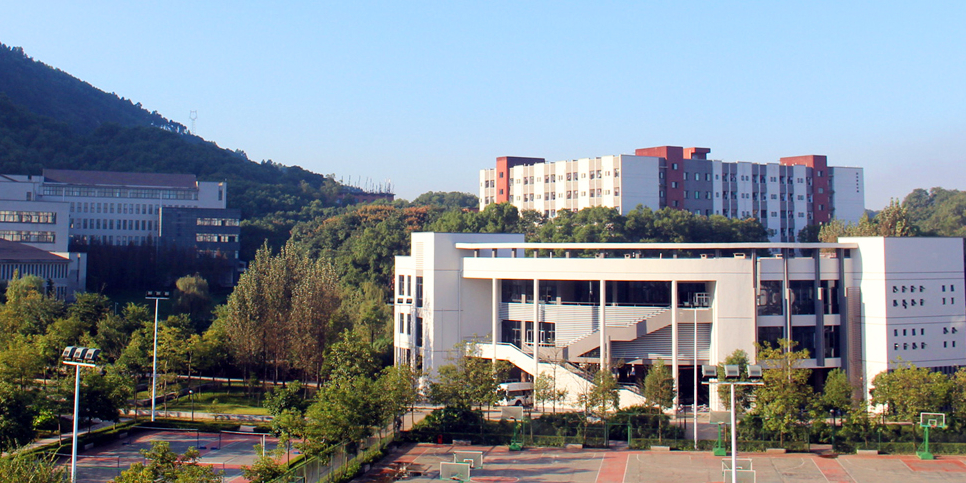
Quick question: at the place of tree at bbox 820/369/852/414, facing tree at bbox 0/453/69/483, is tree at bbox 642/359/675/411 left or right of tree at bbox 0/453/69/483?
right

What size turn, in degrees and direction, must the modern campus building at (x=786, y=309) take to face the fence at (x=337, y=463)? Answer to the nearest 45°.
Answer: approximately 45° to its right

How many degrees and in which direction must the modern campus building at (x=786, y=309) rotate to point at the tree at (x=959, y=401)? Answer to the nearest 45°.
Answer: approximately 45° to its left

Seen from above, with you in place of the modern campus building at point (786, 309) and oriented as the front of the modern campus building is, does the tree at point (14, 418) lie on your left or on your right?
on your right

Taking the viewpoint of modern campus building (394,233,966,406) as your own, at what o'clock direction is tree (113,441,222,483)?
The tree is roughly at 1 o'clock from the modern campus building.

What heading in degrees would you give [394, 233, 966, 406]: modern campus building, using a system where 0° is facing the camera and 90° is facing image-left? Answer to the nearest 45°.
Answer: approximately 0°

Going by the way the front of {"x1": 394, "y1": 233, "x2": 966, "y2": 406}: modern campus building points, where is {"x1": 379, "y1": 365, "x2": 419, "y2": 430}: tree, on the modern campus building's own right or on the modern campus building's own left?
on the modern campus building's own right

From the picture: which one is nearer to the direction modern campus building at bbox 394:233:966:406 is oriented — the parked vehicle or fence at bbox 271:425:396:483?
the fence

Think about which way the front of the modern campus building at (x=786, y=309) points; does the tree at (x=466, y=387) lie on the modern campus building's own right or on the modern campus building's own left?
on the modern campus building's own right

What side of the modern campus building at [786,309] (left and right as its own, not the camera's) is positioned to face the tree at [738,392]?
front

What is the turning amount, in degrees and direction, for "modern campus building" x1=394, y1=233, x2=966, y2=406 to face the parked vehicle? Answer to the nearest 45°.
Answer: approximately 90° to its right

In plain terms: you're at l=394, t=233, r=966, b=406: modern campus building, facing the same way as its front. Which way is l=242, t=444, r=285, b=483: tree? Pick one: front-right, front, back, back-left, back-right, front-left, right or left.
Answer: front-right
